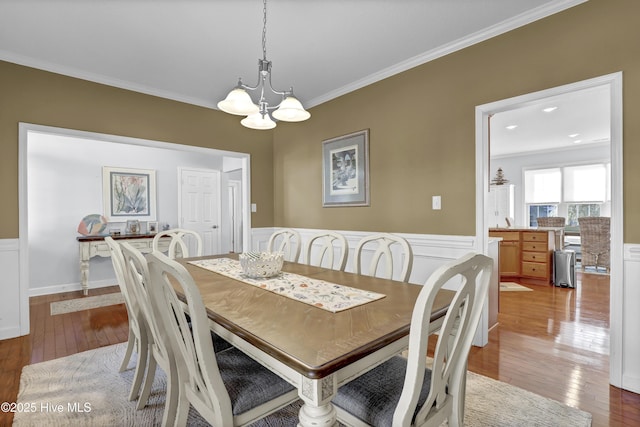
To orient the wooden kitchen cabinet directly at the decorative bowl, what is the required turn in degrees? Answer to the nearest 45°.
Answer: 0° — it already faces it

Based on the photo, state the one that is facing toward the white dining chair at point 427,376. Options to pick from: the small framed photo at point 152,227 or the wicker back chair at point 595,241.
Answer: the small framed photo

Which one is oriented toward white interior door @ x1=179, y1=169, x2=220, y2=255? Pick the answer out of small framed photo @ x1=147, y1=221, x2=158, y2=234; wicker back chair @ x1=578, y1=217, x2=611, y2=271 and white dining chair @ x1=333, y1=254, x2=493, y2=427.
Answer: the white dining chair

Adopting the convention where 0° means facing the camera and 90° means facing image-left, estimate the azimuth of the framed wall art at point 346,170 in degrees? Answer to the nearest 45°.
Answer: approximately 45°

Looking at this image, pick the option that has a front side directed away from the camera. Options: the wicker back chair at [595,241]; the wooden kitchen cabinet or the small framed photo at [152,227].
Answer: the wicker back chair

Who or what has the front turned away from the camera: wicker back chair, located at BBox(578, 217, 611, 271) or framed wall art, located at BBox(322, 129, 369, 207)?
the wicker back chair

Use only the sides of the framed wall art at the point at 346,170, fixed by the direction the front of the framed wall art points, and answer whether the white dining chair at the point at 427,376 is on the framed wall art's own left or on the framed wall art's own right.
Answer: on the framed wall art's own left

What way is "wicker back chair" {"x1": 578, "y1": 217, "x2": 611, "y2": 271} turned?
away from the camera
